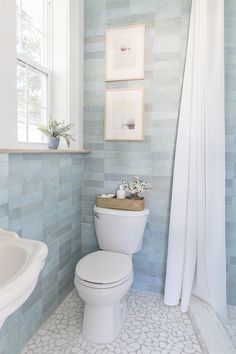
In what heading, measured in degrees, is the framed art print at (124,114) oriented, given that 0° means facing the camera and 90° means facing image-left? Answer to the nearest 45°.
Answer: approximately 0°

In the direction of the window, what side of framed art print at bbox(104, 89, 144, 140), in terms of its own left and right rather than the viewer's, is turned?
right
